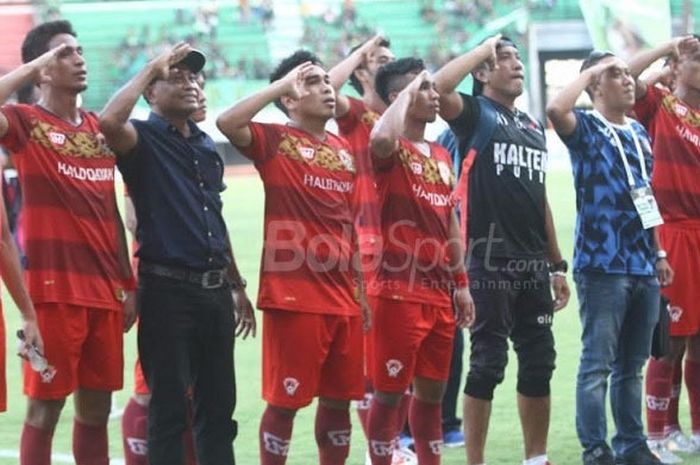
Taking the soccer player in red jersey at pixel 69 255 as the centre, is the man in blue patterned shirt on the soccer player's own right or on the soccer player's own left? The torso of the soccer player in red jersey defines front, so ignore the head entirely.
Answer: on the soccer player's own left

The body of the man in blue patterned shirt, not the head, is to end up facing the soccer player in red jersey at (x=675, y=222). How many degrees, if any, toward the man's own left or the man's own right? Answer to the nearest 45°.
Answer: approximately 90° to the man's own left

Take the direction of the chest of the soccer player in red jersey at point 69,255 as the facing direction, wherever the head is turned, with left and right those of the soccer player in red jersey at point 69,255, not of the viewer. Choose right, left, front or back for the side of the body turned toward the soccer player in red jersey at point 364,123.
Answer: left

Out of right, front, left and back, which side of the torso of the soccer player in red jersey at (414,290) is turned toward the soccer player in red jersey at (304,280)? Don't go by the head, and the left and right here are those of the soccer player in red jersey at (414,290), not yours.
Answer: right

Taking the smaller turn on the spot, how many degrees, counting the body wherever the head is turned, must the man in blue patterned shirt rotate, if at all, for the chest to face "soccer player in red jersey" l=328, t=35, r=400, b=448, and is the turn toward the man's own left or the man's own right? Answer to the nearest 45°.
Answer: approximately 135° to the man's own right

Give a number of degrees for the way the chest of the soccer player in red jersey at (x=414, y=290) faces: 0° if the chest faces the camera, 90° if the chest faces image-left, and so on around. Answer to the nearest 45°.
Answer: approximately 315°

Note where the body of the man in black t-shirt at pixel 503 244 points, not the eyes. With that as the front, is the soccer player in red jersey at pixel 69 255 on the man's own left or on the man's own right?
on the man's own right
